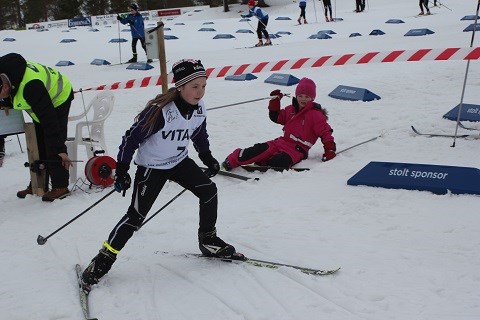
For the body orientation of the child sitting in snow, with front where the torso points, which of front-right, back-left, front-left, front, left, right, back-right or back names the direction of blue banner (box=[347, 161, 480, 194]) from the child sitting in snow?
left

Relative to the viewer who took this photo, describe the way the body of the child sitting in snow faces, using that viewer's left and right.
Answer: facing the viewer and to the left of the viewer

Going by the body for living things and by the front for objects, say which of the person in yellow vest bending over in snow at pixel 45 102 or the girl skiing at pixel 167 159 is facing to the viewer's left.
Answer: the person in yellow vest bending over in snow

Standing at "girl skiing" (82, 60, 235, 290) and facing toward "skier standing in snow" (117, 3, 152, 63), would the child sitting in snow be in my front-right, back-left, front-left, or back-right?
front-right

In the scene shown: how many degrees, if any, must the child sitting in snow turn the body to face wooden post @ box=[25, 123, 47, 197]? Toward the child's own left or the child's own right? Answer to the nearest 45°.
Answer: approximately 45° to the child's own right

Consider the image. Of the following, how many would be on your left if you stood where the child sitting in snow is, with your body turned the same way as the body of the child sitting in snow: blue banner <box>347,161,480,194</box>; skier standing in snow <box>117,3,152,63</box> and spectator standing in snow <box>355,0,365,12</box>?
1

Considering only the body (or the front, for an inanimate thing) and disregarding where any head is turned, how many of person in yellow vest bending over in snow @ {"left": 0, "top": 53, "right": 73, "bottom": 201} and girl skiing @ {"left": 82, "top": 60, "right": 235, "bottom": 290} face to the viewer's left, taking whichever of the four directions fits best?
1

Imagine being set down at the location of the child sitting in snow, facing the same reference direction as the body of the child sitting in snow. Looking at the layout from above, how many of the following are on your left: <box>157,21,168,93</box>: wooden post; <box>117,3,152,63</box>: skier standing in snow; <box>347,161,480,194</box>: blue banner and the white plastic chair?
1

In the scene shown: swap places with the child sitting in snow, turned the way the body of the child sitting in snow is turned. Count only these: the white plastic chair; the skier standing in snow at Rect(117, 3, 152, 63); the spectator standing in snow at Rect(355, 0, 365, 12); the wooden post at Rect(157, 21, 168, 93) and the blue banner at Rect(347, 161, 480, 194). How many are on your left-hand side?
1

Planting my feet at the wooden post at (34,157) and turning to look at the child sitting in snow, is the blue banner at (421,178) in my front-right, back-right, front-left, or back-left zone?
front-right

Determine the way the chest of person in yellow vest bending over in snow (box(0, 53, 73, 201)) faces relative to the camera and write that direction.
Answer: to the viewer's left

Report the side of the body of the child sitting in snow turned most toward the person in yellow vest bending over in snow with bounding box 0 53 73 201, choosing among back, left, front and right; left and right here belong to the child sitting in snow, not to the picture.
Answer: front
